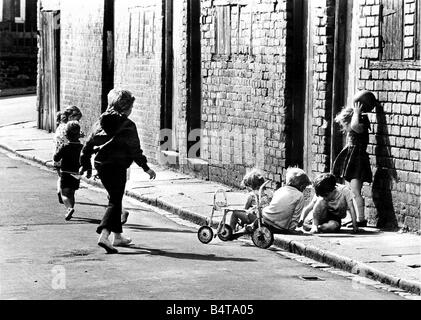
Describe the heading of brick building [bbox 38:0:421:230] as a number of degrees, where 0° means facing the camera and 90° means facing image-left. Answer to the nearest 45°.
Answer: approximately 45°

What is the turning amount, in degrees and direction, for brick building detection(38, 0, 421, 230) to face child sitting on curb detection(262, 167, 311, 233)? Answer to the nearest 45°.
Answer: approximately 45° to its left

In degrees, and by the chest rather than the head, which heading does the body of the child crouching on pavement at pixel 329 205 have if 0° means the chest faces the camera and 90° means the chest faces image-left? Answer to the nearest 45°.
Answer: approximately 45°
